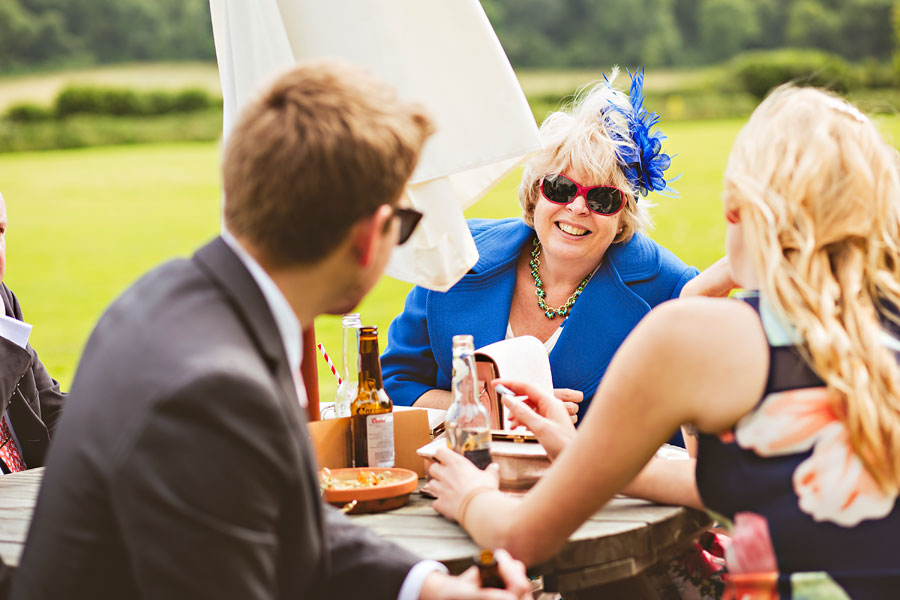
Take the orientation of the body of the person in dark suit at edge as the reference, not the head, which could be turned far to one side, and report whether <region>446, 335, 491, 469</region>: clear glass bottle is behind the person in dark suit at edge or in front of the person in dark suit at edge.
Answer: in front

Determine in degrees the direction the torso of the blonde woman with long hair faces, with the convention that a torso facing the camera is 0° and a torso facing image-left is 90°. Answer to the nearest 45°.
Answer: approximately 135°

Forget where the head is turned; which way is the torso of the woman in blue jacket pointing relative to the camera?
toward the camera

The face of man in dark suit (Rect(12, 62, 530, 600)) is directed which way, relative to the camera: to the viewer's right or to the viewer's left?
to the viewer's right

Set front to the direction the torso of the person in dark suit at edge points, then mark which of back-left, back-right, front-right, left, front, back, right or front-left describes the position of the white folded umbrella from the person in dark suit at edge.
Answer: front

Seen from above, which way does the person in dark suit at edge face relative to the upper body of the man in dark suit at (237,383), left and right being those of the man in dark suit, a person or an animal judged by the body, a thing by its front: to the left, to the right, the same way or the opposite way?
to the right

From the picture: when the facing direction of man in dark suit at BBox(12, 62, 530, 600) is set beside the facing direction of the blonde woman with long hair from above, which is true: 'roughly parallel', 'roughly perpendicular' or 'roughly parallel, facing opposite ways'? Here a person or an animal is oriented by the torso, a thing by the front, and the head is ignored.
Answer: roughly perpendicular

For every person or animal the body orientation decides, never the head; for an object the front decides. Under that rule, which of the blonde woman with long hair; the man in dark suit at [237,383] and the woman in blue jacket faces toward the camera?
the woman in blue jacket

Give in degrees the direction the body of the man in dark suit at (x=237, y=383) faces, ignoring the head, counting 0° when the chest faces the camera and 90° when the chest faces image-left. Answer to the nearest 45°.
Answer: approximately 225°

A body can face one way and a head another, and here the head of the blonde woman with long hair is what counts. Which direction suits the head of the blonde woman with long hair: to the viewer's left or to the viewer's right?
to the viewer's left

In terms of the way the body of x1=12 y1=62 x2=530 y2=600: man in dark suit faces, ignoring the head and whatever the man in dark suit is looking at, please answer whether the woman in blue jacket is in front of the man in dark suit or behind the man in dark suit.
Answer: in front

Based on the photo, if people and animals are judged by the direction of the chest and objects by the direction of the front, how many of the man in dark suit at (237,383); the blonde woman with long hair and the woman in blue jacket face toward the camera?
1

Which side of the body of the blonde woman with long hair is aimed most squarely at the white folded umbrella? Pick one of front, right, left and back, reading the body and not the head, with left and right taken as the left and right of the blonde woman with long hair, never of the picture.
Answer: front
